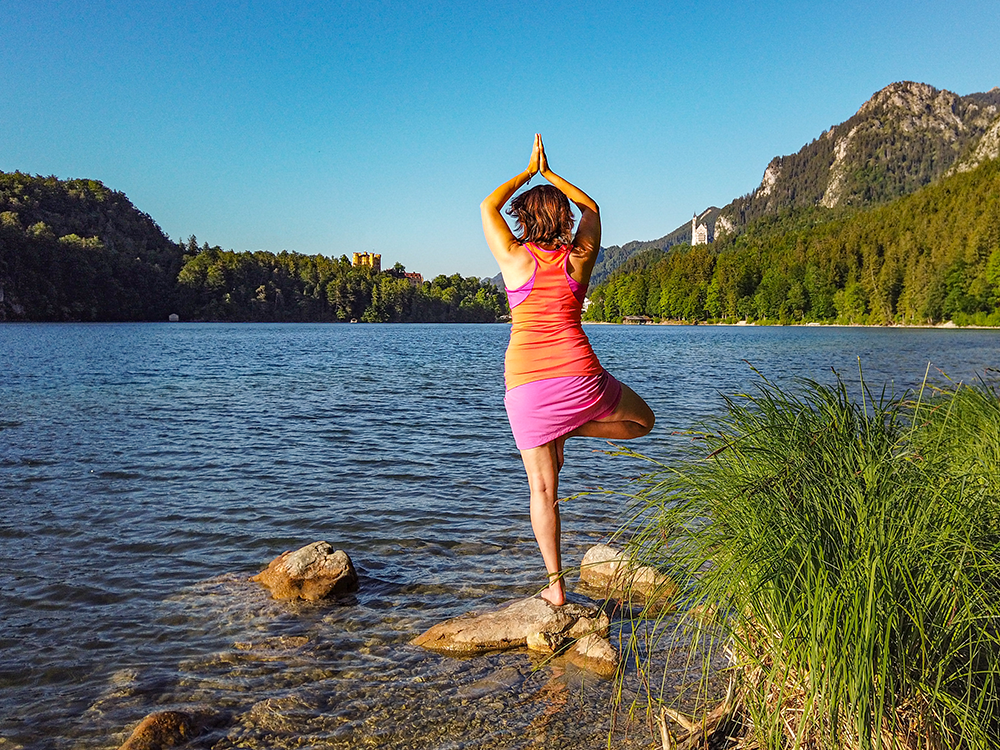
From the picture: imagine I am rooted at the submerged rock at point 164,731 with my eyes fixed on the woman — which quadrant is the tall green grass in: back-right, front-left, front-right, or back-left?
front-right

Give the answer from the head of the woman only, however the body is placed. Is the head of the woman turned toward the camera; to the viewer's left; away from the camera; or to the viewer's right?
away from the camera

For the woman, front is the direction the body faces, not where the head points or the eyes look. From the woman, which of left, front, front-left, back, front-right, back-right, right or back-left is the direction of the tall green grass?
back-right

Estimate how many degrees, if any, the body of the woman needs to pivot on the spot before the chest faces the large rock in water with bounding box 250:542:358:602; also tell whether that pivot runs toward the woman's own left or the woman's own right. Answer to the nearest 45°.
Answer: approximately 45° to the woman's own left

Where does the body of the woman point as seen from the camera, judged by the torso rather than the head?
away from the camera

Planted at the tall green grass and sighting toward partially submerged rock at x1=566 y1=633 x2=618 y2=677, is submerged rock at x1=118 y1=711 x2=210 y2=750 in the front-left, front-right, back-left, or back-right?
front-left
